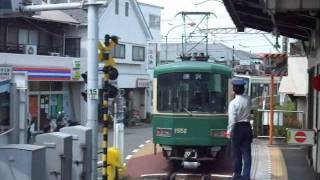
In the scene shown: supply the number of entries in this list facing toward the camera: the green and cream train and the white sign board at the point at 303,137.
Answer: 2

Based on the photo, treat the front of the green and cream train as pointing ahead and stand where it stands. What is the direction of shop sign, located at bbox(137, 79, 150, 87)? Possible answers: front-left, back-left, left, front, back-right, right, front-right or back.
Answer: back

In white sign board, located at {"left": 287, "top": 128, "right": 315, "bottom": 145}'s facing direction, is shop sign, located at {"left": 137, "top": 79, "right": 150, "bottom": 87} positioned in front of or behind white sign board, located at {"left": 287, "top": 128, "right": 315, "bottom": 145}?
behind

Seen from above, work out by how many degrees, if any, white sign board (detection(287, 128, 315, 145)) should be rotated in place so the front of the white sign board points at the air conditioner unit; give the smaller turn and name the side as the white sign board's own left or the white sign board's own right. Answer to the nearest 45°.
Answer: approximately 135° to the white sign board's own right

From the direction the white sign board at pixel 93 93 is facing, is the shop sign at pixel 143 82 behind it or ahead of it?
behind

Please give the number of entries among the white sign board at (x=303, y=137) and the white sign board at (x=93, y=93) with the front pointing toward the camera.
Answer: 2

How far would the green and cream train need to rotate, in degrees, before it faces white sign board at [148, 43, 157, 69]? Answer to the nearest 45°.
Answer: approximately 180°
